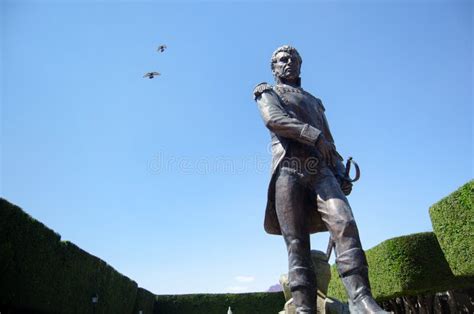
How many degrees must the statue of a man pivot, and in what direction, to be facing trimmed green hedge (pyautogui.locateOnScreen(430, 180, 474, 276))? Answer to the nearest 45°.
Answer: approximately 135° to its left

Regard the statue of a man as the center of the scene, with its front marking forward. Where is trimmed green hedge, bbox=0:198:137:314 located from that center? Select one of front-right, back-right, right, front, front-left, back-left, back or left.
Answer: back

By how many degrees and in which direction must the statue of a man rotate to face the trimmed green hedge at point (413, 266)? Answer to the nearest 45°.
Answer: approximately 135° to its left

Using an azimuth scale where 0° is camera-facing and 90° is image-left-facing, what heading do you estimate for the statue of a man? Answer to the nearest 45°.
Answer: approximately 315°

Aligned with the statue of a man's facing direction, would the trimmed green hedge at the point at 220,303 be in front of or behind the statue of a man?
behind
